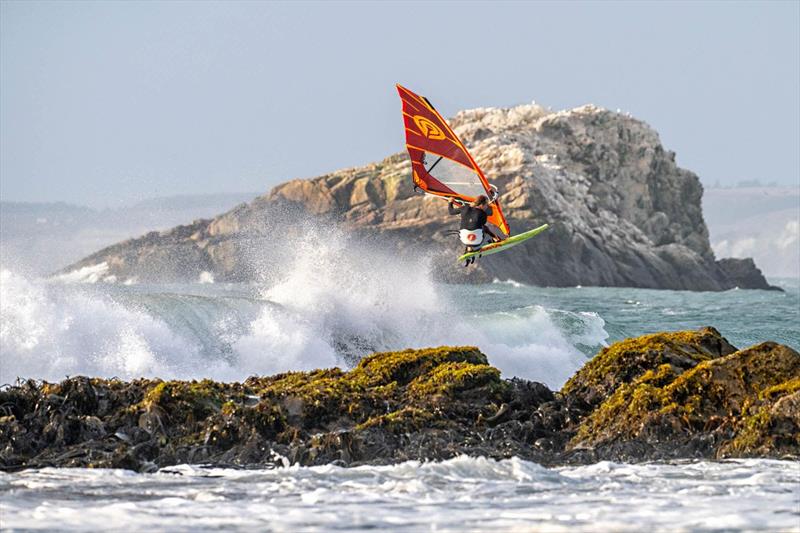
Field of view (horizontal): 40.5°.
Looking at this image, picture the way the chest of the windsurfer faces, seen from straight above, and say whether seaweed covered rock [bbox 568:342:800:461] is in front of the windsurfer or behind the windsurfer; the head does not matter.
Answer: behind

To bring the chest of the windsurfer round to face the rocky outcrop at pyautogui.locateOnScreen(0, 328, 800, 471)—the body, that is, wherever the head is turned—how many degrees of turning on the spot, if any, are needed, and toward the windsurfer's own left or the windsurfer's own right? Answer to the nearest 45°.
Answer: approximately 180°

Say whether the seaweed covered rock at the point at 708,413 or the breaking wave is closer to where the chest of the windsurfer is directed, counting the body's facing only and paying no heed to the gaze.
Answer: the breaking wave

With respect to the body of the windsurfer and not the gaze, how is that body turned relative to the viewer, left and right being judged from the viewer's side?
facing away from the viewer
